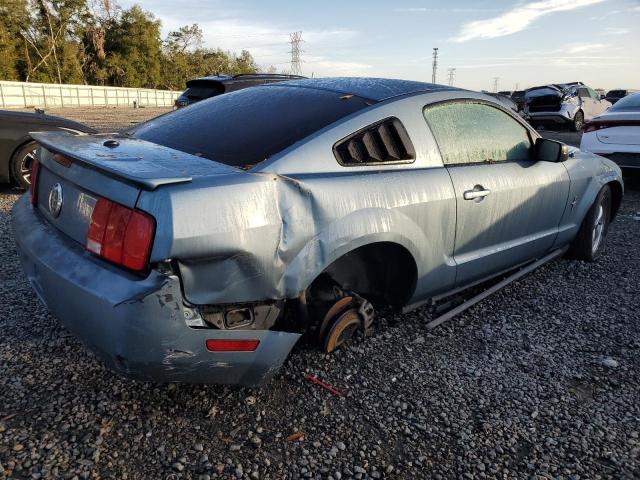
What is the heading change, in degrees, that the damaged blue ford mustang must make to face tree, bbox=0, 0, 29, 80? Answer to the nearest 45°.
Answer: approximately 90° to its left

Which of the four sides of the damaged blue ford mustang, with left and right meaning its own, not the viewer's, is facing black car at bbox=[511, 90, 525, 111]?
front

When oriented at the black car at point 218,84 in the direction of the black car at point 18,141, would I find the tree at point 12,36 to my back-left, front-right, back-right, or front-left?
back-right

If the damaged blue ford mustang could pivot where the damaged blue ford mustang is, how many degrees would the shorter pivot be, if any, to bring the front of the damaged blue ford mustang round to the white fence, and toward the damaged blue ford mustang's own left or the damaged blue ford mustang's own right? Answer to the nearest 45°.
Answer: approximately 90° to the damaged blue ford mustang's own left

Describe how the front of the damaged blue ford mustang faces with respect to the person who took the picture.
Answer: facing away from the viewer and to the right of the viewer

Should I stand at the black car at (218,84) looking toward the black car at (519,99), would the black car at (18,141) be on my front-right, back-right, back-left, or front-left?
back-right

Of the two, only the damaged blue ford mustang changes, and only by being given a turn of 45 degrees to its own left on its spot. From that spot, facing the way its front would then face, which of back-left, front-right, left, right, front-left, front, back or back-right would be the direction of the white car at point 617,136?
front-right
